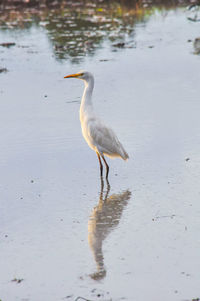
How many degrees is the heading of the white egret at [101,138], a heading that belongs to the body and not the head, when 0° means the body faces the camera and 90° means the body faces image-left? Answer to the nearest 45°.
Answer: approximately 90°
